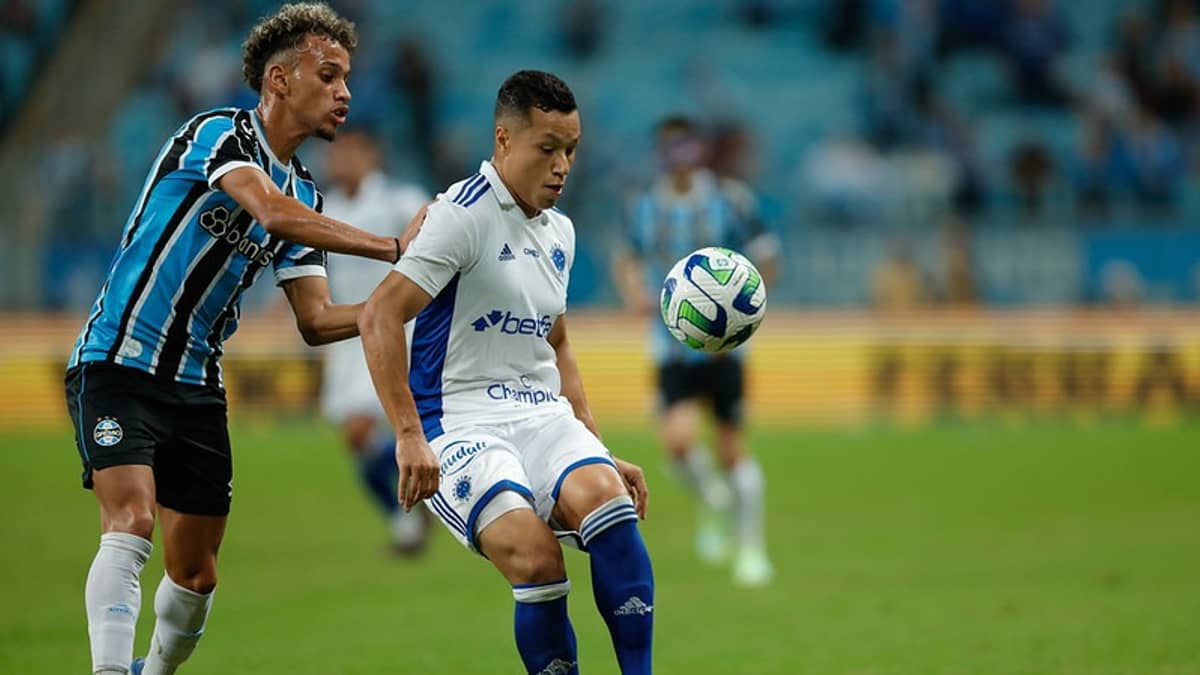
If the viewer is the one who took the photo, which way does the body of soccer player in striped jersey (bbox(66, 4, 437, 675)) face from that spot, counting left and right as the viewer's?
facing the viewer and to the right of the viewer

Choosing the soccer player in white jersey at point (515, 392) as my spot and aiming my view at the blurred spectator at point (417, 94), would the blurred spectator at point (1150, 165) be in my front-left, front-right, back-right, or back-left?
front-right

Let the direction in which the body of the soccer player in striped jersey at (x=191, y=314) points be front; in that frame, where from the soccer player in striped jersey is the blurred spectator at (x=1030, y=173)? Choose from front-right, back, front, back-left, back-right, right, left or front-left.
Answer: left

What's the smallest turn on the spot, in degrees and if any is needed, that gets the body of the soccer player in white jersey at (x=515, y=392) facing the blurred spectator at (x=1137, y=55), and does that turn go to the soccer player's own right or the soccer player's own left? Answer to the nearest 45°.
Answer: approximately 90° to the soccer player's own left

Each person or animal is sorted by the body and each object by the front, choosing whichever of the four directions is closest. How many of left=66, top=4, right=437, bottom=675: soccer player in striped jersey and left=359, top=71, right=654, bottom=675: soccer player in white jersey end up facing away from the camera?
0

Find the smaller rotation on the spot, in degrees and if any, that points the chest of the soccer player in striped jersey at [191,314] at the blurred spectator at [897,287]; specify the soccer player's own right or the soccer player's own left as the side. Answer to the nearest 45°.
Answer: approximately 90° to the soccer player's own left

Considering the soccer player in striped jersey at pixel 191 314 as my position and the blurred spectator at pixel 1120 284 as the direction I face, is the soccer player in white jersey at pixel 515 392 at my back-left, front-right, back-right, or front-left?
front-right

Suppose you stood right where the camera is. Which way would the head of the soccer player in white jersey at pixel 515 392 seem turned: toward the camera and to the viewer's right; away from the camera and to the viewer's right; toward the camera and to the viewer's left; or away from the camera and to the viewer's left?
toward the camera and to the viewer's right

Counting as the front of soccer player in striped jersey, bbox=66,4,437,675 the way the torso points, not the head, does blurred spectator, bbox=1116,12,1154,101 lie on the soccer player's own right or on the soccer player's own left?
on the soccer player's own left

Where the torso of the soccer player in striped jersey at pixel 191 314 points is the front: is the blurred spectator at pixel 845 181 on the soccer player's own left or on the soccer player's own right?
on the soccer player's own left
